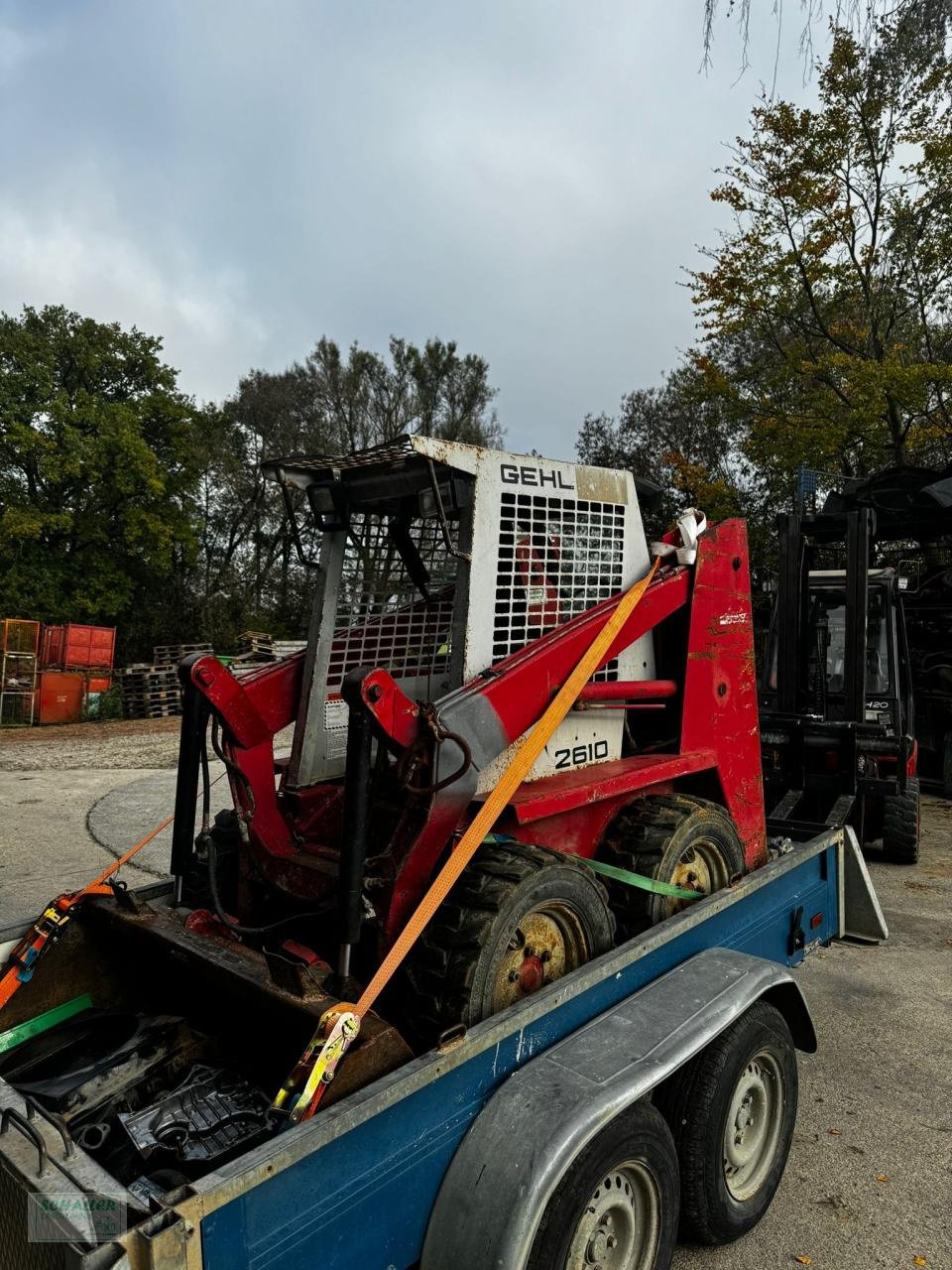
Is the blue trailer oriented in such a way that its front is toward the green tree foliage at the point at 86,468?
no

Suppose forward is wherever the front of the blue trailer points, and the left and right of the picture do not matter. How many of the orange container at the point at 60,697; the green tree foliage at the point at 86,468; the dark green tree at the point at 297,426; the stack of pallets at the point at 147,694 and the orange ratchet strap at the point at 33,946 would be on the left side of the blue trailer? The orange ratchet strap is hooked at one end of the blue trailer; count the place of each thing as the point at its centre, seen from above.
0

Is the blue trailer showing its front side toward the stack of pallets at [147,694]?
no

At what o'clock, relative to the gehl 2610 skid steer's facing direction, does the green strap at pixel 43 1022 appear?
The green strap is roughly at 1 o'clock from the gehl 2610 skid steer.

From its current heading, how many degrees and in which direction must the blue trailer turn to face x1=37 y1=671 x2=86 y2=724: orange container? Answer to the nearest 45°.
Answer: approximately 90° to its right

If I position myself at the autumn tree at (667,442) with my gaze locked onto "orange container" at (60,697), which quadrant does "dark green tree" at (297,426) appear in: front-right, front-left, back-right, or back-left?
front-right

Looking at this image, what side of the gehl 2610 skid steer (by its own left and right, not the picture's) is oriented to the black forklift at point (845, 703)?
back

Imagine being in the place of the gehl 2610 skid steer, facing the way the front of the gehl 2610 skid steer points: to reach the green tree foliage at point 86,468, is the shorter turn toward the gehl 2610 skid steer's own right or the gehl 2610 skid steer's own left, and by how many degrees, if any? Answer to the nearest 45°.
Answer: approximately 90° to the gehl 2610 skid steer's own right

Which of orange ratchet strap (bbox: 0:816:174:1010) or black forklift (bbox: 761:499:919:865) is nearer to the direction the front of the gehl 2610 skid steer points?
the orange ratchet strap

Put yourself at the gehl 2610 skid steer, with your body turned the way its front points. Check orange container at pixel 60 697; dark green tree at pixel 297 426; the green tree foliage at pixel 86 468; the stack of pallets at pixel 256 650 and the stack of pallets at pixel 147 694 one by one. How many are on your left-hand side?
0

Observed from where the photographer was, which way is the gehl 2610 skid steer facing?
facing the viewer and to the left of the viewer

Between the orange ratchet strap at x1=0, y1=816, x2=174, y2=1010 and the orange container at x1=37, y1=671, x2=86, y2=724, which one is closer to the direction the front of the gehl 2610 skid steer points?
the orange ratchet strap

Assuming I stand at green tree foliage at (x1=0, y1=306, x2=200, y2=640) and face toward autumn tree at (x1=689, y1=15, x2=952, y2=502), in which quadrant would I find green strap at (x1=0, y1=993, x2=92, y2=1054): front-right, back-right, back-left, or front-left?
front-right

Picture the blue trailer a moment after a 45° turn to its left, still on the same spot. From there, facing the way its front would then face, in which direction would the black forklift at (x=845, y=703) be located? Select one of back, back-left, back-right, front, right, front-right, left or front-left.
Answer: back-left

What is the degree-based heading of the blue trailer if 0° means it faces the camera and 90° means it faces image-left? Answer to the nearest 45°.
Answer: approximately 45°

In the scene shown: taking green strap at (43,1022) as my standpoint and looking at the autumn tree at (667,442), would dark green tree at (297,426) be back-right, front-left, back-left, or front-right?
front-left

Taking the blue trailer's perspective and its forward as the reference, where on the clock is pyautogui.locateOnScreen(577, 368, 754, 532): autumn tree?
The autumn tree is roughly at 5 o'clock from the blue trailer.
